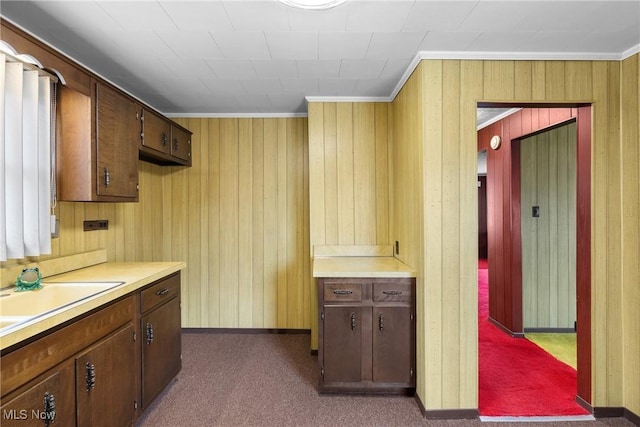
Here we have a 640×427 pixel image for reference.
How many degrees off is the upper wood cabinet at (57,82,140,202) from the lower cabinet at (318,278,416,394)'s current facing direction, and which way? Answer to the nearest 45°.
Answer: approximately 90° to its right

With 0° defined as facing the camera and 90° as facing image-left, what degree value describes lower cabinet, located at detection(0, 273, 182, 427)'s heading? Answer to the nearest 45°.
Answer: approximately 315°

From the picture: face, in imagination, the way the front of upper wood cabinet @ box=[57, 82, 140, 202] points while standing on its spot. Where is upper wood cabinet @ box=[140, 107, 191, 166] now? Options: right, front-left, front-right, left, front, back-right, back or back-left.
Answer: left

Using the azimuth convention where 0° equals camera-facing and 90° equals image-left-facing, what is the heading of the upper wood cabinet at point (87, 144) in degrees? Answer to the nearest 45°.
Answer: approximately 315°

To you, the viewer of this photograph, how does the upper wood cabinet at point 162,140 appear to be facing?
facing the viewer and to the right of the viewer

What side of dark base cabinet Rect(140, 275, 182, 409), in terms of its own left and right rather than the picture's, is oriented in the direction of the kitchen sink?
right

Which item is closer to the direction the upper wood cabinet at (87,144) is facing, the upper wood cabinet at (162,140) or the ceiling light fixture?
the ceiling light fixture

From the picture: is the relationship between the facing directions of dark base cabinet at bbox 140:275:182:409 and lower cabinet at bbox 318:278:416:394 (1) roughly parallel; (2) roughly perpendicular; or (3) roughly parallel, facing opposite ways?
roughly perpendicular
